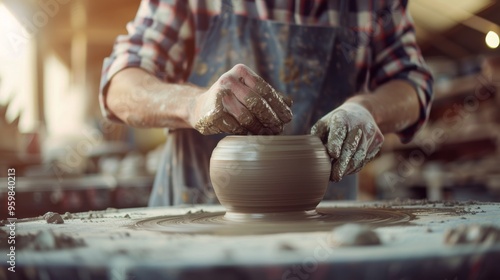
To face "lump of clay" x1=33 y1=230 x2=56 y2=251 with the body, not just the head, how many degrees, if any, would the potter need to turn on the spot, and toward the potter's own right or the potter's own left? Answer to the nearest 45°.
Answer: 0° — they already face it

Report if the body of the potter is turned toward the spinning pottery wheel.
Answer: yes

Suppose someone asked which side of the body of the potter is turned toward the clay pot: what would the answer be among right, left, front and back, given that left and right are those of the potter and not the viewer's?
front

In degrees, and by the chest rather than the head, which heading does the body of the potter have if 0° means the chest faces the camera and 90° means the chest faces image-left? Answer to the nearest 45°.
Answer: approximately 0°
